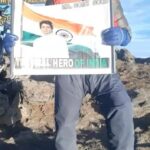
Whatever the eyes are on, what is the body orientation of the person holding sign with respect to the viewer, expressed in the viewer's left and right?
facing the viewer
